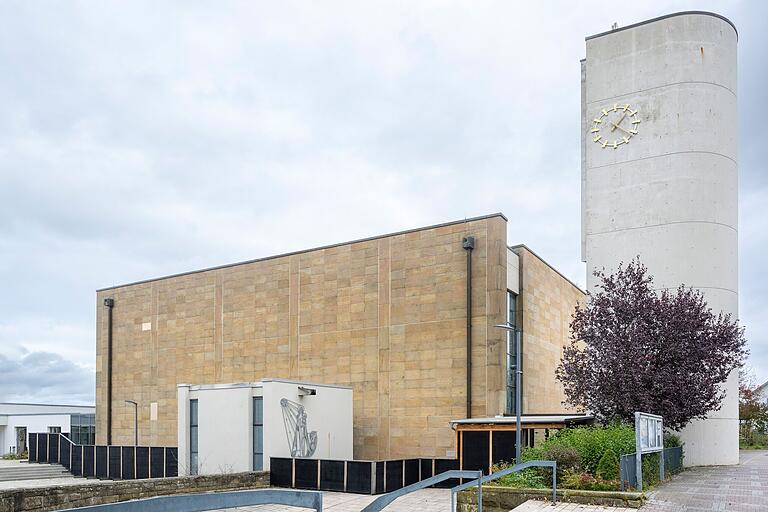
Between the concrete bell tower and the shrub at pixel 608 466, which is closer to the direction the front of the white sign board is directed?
the shrub

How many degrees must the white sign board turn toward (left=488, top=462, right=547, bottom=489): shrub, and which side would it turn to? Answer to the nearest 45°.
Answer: approximately 90° to its right
